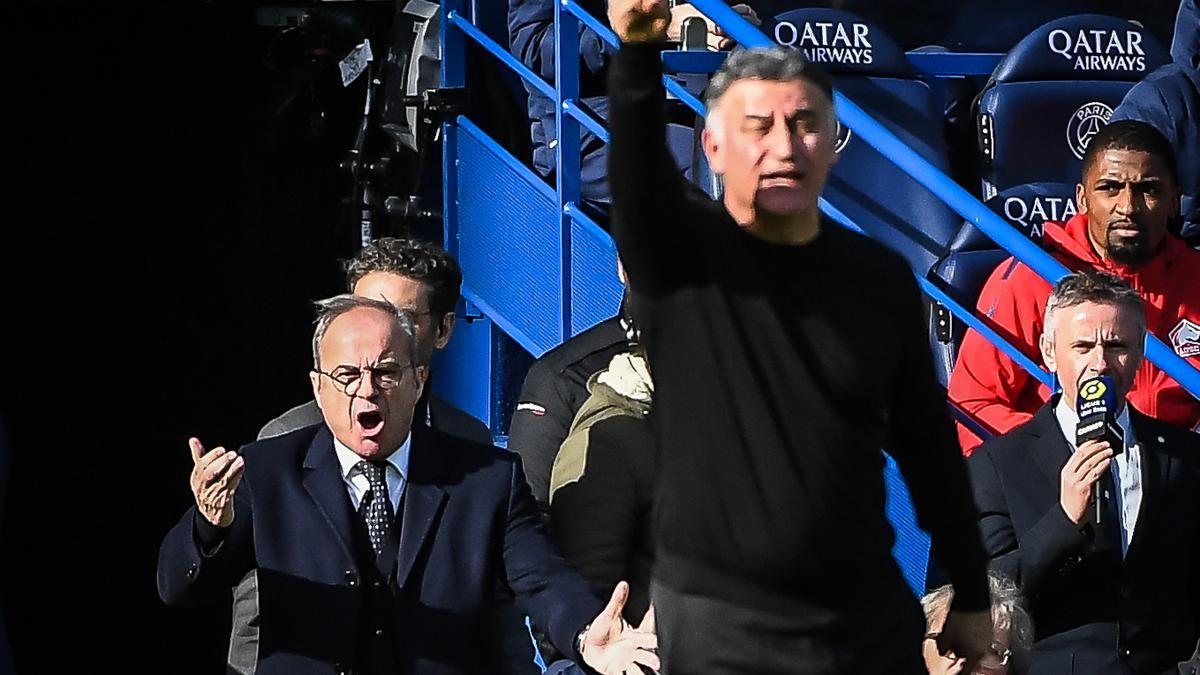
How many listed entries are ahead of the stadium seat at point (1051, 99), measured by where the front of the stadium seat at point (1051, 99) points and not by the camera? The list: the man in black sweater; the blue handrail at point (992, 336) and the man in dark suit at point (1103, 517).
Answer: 3

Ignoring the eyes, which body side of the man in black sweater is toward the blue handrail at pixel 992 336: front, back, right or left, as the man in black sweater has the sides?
back

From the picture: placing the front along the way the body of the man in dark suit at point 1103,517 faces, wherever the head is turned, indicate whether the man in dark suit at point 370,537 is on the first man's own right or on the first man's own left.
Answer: on the first man's own right

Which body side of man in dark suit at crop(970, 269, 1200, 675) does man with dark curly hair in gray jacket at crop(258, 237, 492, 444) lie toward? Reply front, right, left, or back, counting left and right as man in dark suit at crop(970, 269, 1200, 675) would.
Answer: right

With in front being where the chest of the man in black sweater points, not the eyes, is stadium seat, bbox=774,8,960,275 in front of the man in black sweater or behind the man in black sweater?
behind

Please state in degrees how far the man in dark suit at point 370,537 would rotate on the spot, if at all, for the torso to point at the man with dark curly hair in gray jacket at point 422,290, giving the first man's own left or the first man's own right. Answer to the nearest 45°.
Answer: approximately 180°

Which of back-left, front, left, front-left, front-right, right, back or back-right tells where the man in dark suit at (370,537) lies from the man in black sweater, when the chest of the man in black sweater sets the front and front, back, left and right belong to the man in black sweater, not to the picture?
back-right

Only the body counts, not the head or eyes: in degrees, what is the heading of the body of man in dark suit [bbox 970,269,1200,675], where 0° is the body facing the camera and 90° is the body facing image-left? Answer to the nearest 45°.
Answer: approximately 0°
